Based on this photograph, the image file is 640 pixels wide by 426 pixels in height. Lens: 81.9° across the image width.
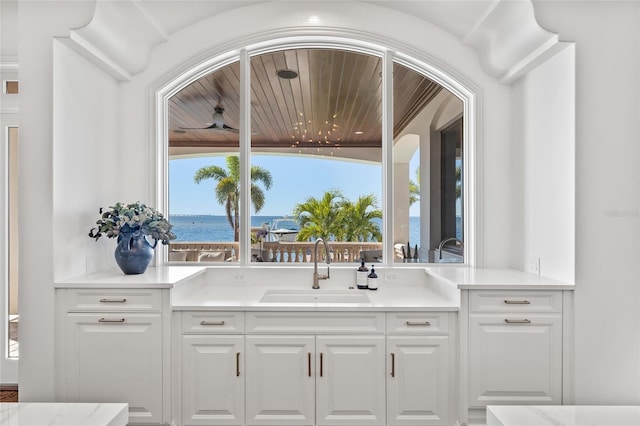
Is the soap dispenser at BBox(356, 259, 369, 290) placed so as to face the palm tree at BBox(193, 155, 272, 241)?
no

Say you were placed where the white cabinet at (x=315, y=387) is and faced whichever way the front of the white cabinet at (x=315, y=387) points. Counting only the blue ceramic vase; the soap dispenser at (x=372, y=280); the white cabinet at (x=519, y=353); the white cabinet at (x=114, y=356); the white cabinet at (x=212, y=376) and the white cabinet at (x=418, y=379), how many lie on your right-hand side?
3

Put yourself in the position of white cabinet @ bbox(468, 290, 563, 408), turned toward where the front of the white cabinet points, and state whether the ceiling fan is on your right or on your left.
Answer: on your right

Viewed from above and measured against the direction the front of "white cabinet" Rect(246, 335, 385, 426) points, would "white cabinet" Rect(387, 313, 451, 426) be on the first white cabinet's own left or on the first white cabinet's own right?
on the first white cabinet's own left

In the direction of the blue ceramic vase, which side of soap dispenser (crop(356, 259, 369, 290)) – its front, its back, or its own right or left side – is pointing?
right

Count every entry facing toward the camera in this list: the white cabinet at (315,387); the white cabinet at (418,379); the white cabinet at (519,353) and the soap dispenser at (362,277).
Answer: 4

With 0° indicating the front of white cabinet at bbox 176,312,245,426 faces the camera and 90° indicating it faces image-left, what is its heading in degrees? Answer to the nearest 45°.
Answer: approximately 0°

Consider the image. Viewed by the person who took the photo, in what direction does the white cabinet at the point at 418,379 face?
facing the viewer

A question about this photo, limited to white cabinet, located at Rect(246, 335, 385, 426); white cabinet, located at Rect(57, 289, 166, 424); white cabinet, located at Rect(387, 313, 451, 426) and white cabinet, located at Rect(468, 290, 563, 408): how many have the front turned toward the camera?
4

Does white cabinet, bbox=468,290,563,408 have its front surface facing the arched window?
no

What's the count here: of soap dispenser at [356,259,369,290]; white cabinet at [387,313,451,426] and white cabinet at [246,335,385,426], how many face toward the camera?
3

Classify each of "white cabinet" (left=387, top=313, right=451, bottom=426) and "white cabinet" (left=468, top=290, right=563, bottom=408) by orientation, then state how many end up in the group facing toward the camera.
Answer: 2

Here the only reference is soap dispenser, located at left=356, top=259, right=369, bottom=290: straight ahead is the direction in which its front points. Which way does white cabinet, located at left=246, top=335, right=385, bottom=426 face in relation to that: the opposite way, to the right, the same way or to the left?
the same way

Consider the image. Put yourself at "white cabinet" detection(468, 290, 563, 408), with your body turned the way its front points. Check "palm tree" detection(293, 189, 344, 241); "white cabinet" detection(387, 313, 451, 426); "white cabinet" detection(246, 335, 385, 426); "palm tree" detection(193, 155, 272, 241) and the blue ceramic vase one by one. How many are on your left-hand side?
0

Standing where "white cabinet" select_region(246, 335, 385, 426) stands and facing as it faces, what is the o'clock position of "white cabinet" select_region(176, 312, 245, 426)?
"white cabinet" select_region(176, 312, 245, 426) is roughly at 3 o'clock from "white cabinet" select_region(246, 335, 385, 426).

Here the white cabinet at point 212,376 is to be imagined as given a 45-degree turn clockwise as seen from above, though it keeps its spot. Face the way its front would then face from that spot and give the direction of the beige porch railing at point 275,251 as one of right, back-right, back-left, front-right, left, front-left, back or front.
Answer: back

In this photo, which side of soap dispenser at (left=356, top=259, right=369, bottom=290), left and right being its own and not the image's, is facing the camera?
front

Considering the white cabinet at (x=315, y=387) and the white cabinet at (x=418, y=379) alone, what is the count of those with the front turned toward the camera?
2
